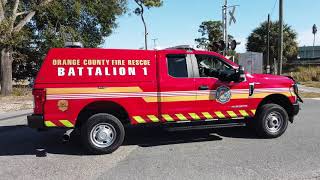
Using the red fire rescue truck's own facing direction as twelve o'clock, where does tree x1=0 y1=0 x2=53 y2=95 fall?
The tree is roughly at 8 o'clock from the red fire rescue truck.

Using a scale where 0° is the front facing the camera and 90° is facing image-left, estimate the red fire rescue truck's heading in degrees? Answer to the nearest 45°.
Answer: approximately 270°

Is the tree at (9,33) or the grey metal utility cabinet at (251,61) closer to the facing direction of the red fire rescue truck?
the grey metal utility cabinet

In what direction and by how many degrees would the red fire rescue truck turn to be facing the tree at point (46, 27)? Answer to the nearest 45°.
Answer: approximately 90° to its left

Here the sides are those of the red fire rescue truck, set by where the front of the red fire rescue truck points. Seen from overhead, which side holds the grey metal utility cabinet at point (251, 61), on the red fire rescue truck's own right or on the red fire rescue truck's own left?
on the red fire rescue truck's own left

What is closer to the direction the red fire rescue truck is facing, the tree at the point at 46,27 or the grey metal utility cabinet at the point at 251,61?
the grey metal utility cabinet

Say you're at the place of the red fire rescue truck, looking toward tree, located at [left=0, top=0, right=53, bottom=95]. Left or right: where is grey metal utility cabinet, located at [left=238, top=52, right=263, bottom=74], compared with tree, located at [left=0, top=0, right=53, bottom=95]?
right
